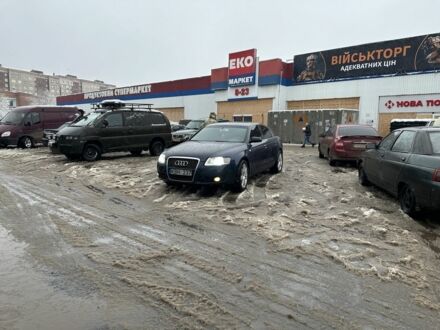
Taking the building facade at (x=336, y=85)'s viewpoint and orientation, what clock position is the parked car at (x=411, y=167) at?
The parked car is roughly at 11 o'clock from the building facade.

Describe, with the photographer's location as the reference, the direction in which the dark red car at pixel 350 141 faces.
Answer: facing away from the viewer and to the left of the viewer

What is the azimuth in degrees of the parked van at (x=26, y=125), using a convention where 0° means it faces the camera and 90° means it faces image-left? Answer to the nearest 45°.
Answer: approximately 45°

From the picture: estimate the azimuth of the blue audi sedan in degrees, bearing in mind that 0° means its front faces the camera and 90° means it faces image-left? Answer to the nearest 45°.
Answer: approximately 45°

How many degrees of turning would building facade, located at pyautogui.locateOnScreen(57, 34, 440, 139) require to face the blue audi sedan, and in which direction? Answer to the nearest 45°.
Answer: approximately 45° to its left

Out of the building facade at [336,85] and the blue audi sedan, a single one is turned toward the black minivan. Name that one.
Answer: the building facade

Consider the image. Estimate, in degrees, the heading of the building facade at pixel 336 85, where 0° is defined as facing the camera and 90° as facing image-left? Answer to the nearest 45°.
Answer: approximately 45°
